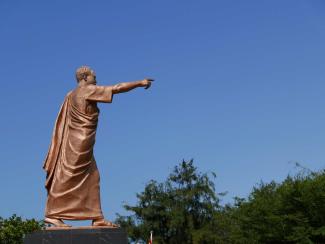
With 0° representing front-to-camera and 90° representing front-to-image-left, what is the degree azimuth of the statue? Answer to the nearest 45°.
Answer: approximately 270°

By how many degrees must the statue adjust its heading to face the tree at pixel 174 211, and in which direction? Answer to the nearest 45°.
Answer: approximately 90° to its left
